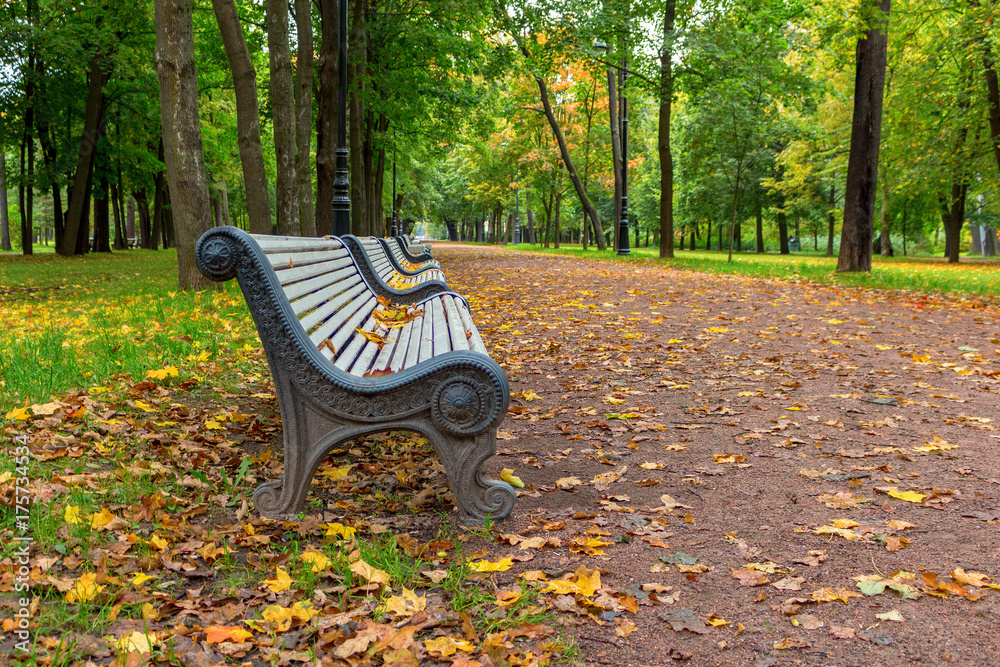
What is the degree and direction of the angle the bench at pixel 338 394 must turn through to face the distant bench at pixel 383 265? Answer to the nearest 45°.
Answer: approximately 90° to its left

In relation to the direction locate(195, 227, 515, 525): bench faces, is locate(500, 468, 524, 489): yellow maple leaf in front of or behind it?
in front

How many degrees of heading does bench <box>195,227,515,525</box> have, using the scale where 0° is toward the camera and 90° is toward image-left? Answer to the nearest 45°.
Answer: approximately 270°

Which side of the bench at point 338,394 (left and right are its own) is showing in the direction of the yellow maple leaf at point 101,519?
back

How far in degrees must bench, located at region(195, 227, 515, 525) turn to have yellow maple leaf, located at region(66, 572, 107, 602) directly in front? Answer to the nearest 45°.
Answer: approximately 135° to its right

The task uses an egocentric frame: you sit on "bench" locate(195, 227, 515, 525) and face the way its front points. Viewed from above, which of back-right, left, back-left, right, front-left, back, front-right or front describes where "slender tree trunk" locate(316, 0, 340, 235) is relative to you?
left

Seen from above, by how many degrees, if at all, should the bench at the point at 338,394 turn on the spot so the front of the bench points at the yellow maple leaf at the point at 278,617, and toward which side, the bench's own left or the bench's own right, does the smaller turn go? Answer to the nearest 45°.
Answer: approximately 90° to the bench's own right

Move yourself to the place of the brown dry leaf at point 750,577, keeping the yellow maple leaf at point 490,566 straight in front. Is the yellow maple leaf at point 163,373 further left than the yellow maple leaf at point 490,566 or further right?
right

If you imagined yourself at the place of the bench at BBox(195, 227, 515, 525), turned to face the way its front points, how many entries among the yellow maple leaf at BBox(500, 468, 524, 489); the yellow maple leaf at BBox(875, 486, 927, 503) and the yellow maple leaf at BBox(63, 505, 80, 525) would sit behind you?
1

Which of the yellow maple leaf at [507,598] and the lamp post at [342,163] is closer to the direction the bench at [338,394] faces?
the yellow maple leaf

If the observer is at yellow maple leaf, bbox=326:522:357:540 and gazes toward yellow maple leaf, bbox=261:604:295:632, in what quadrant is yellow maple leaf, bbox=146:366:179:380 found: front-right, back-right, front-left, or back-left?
back-right

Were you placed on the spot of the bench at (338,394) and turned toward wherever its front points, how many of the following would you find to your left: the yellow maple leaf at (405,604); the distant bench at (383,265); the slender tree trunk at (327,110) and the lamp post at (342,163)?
3
